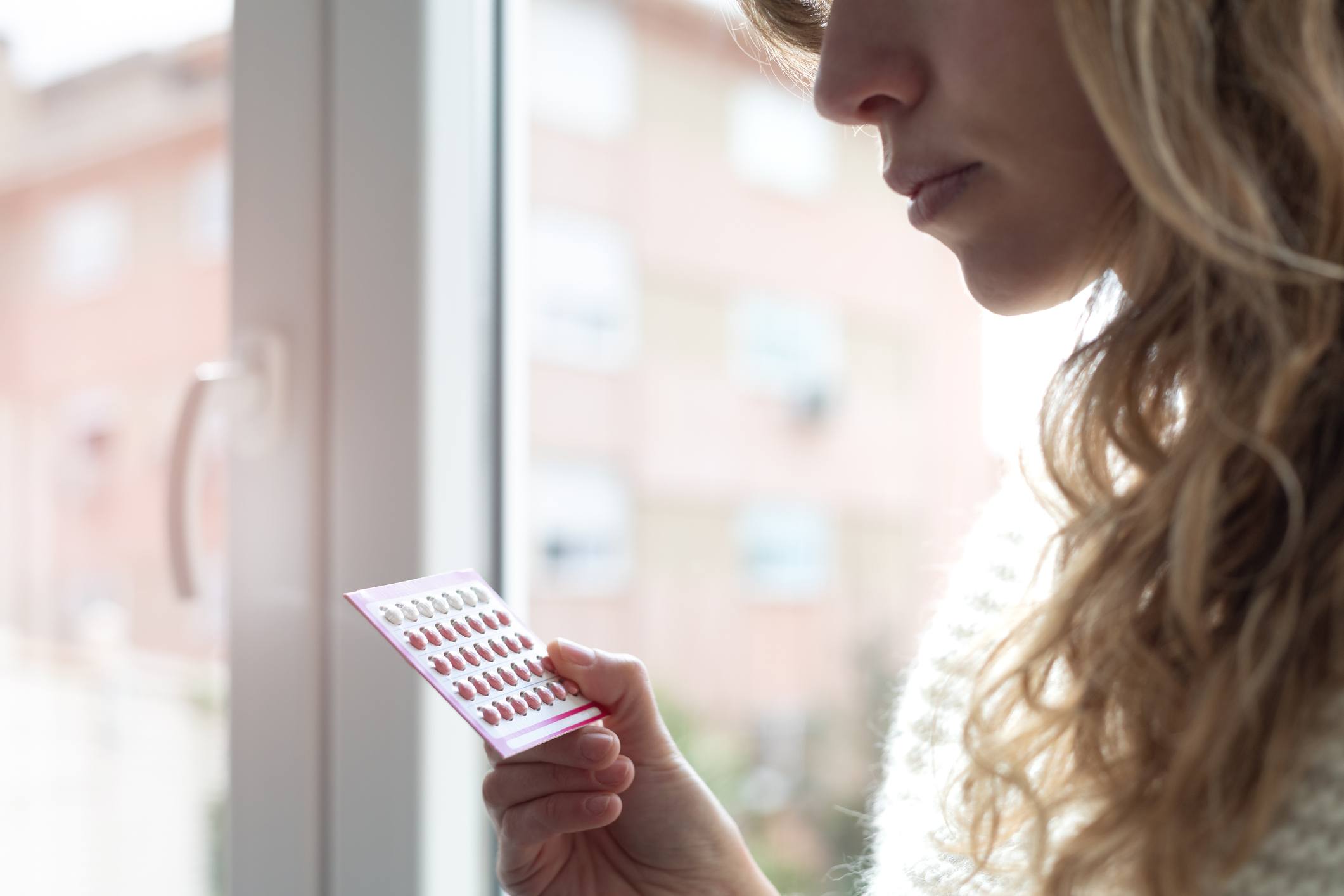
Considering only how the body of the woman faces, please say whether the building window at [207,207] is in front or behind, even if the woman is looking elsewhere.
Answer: in front

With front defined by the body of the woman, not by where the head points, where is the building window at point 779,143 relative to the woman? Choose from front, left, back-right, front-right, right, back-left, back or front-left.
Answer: right

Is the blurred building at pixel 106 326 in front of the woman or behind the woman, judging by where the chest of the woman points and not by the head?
in front

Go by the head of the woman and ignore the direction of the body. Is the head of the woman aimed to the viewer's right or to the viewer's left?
to the viewer's left

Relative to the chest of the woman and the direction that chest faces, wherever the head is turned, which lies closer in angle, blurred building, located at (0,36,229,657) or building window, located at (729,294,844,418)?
the blurred building

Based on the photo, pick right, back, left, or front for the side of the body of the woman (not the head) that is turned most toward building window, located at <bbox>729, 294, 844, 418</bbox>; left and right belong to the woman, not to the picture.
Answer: right

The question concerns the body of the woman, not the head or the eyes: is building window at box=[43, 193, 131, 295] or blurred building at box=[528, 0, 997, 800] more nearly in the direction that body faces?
the building window

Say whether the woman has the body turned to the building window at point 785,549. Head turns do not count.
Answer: no

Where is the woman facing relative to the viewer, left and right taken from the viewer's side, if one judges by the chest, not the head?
facing to the left of the viewer

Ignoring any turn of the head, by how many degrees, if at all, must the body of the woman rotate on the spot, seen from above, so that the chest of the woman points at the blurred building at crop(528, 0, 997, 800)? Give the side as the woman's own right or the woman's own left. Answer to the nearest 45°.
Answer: approximately 90° to the woman's own right

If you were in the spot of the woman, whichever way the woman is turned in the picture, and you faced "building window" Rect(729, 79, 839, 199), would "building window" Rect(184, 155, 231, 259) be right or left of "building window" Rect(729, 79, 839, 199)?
left
